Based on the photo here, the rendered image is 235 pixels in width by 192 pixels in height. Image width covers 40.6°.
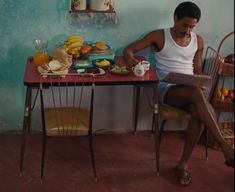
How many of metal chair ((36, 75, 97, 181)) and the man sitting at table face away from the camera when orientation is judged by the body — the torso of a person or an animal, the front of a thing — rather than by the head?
1

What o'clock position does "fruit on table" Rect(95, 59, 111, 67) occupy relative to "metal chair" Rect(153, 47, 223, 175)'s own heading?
The fruit on table is roughly at 1 o'clock from the metal chair.

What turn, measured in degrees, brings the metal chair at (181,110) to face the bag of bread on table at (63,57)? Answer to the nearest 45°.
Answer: approximately 45° to its right

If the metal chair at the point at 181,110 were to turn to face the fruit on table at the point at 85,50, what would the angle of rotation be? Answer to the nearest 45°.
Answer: approximately 45° to its right

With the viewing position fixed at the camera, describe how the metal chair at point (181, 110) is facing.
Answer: facing the viewer and to the left of the viewer

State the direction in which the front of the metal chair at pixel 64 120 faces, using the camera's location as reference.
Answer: facing away from the viewer

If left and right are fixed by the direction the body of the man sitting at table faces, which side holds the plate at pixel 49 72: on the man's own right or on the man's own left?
on the man's own right

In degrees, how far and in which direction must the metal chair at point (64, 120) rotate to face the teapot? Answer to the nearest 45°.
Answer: approximately 90° to its right

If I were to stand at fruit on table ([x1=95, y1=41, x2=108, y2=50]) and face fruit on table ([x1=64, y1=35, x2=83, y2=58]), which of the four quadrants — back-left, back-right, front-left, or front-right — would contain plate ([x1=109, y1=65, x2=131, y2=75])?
back-left

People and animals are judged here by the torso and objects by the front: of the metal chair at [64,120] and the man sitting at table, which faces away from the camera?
the metal chair

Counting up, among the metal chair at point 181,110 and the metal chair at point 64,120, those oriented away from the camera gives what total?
1
